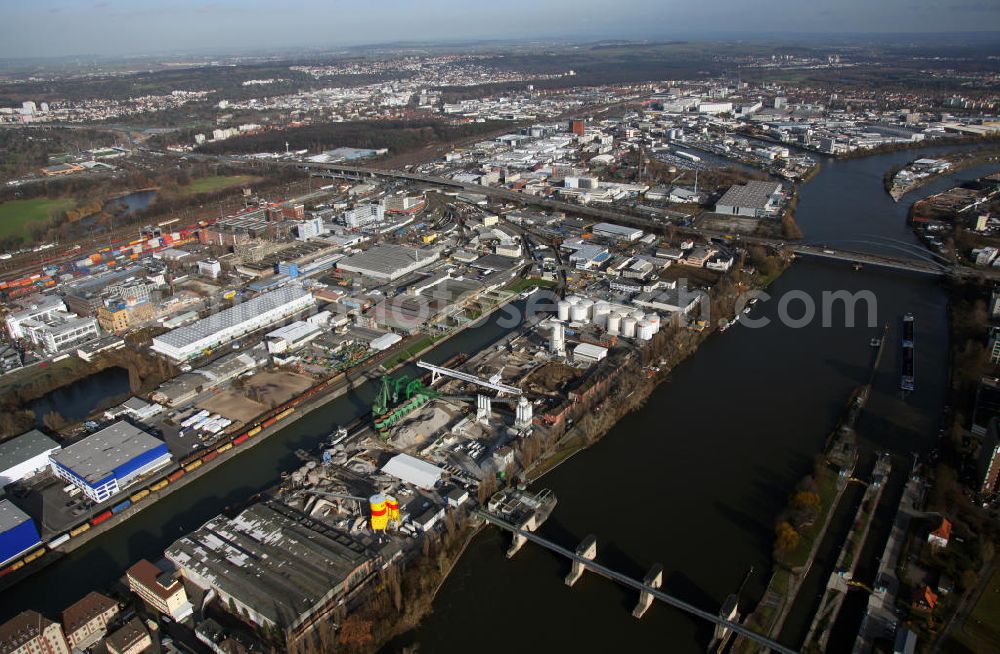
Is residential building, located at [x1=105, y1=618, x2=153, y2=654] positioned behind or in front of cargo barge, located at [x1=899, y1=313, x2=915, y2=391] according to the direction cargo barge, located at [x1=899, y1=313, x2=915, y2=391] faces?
behind

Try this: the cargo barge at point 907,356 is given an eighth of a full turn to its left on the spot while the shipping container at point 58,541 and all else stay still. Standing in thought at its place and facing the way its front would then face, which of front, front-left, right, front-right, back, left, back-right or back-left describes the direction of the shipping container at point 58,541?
left

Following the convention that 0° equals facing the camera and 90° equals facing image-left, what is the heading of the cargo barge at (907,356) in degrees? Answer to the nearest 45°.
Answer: approximately 180°

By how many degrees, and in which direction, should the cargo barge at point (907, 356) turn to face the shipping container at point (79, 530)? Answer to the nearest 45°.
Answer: approximately 135° to its left

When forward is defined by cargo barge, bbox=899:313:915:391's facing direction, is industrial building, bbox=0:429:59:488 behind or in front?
behind

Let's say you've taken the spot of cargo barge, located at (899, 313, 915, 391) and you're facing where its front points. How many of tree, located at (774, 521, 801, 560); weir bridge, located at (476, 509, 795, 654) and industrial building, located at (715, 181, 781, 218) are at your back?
2

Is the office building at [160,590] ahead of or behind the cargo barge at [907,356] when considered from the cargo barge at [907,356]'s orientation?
behind

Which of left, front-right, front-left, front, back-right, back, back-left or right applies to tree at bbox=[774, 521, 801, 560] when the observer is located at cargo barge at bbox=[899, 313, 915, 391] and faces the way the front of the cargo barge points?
back

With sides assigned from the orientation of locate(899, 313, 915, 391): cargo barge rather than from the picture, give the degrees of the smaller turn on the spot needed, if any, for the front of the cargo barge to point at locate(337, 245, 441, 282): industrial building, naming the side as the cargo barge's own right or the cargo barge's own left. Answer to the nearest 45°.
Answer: approximately 90° to the cargo barge's own left

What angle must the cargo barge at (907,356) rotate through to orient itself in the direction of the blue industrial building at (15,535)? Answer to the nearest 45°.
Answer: approximately 135° to its left

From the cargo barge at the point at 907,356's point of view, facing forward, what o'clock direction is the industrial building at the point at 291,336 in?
The industrial building is roughly at 8 o'clock from the cargo barge.

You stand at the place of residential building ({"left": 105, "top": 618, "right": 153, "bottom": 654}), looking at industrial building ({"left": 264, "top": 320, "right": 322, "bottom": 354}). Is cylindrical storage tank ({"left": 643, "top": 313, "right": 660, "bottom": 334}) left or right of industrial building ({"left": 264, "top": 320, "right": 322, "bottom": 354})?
right

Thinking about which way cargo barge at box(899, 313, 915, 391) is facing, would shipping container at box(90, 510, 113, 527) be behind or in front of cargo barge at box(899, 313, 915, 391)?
behind

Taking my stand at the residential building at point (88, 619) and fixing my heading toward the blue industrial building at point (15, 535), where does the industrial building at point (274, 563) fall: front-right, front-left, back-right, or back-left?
back-right

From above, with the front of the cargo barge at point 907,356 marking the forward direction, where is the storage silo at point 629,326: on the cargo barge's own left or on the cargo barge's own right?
on the cargo barge's own left

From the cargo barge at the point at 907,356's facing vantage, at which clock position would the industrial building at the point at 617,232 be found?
The industrial building is roughly at 10 o'clock from the cargo barge.
